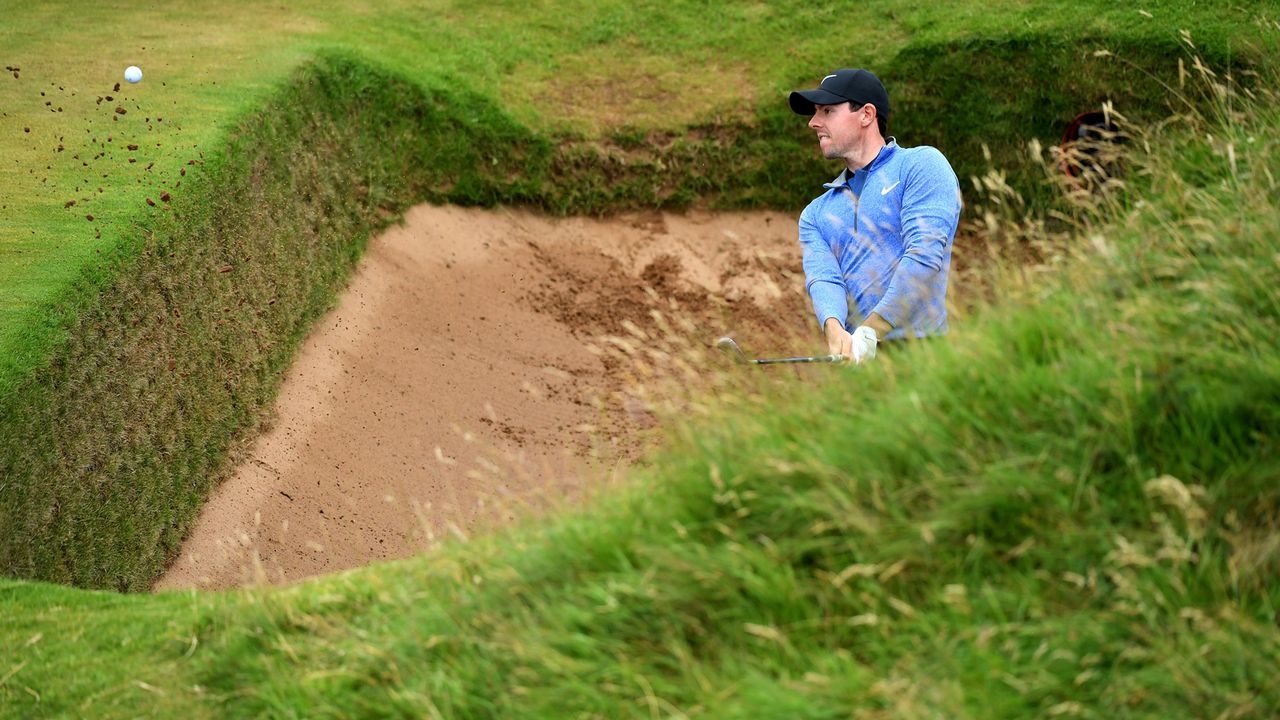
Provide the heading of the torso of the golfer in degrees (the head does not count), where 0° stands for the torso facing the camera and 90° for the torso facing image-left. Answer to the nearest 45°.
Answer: approximately 45°

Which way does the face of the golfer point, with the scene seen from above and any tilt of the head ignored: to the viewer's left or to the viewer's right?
to the viewer's left
